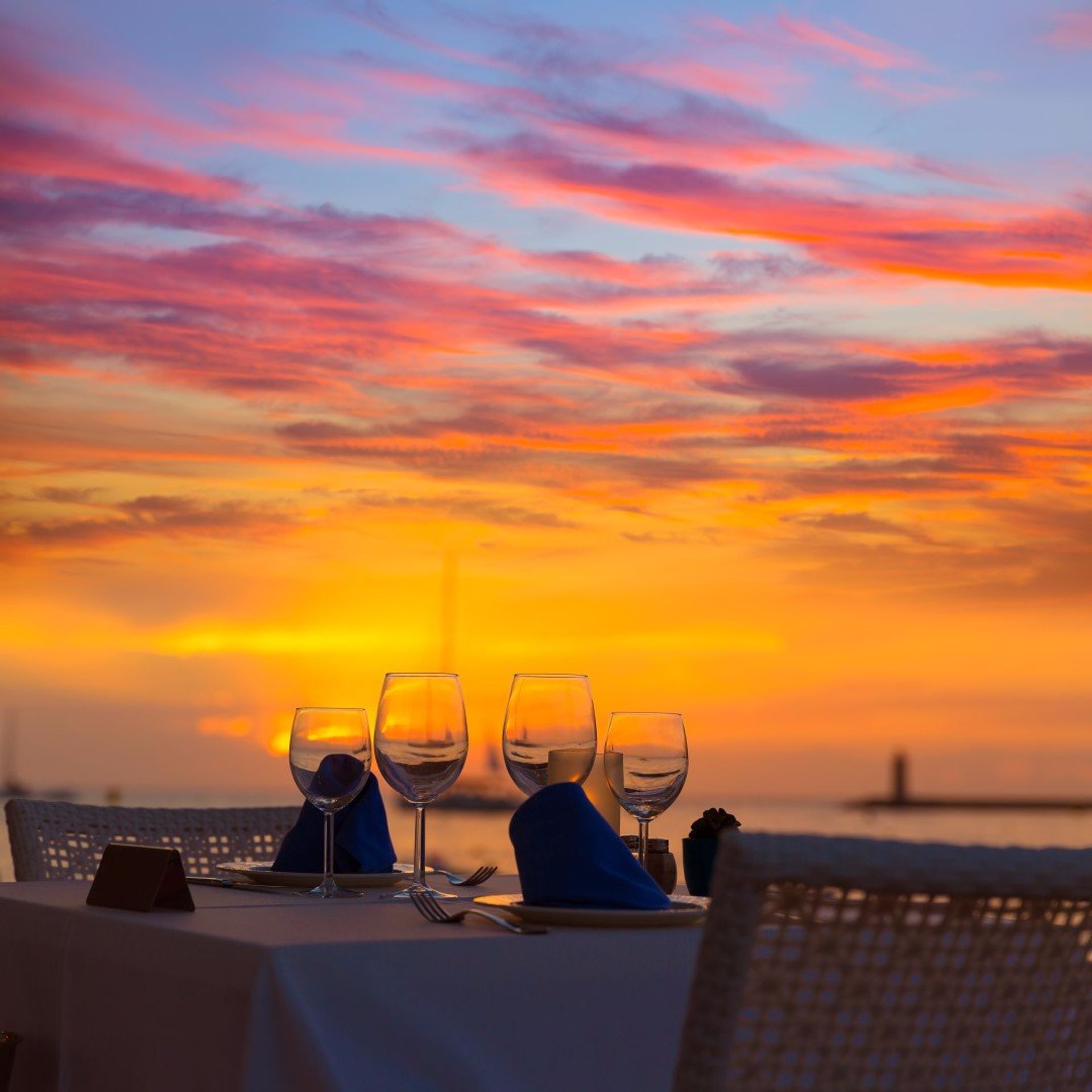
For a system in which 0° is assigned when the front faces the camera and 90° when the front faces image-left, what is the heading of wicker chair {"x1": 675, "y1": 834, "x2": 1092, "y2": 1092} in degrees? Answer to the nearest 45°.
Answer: approximately 135°

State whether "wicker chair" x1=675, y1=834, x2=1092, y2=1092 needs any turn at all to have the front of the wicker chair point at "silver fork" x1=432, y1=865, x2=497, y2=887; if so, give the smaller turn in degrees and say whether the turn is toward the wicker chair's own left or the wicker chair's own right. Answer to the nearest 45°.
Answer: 0° — it already faces it

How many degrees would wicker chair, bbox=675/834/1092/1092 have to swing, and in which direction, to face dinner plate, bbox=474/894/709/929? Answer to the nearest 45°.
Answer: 0° — it already faces it
